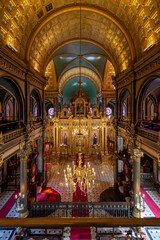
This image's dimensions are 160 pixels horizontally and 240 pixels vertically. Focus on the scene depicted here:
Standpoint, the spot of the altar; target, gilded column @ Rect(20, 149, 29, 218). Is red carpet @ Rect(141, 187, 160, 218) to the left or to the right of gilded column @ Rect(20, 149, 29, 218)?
left

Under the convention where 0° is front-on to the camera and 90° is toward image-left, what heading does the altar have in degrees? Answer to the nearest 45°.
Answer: approximately 0°

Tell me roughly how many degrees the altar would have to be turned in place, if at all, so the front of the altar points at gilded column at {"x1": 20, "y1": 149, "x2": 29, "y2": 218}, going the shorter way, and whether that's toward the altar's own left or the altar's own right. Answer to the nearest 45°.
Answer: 0° — it already faces it

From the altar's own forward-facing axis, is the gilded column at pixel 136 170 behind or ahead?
ahead

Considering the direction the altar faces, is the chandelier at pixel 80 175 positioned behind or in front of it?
in front

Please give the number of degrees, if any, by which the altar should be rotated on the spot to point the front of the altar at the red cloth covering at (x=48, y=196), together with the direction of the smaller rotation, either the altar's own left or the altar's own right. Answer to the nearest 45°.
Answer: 0° — it already faces it

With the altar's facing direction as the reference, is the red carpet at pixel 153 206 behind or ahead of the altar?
ahead

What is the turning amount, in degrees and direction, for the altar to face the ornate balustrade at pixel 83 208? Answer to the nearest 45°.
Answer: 0° — it already faces it

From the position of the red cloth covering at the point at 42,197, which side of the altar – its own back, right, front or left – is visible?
front

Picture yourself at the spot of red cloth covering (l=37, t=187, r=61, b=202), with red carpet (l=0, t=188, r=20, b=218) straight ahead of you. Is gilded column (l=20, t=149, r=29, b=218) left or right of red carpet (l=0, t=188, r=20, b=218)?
left
